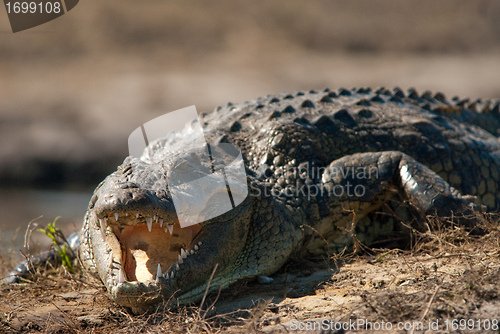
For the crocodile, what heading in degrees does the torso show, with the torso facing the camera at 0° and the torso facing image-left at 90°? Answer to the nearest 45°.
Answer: approximately 45°
